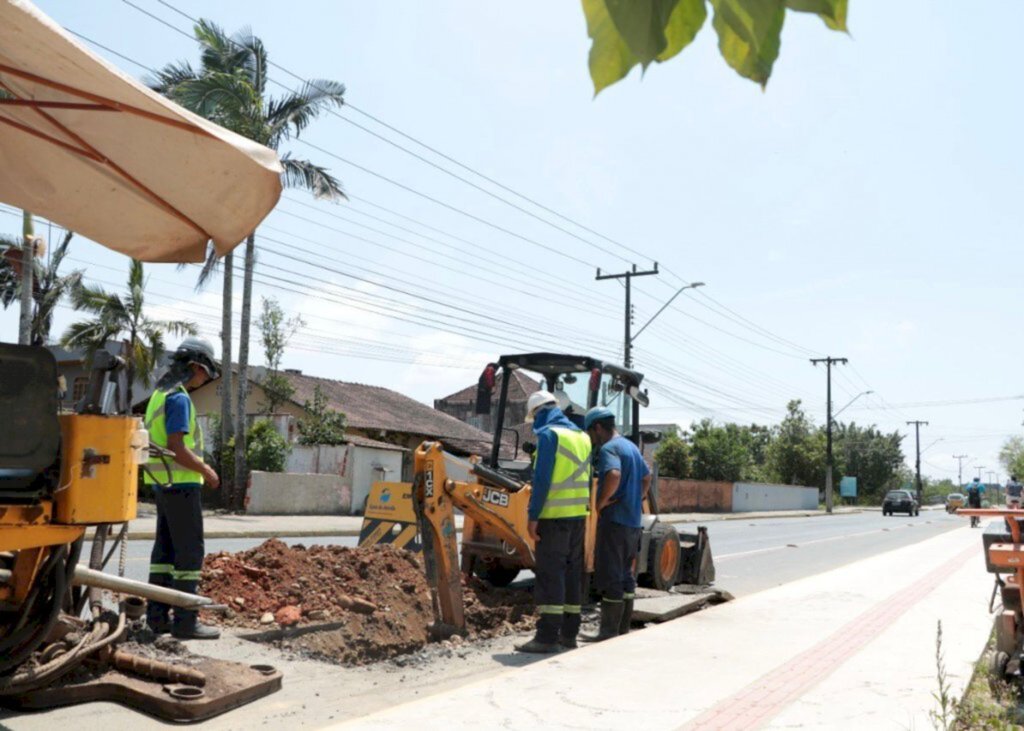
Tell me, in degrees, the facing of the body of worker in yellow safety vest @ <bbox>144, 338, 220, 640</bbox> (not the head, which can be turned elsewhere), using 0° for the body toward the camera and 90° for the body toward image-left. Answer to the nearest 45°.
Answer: approximately 270°

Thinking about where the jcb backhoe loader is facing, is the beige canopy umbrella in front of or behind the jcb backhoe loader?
behind

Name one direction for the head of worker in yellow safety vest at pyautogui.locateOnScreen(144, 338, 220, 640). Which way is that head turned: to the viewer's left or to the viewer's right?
to the viewer's right

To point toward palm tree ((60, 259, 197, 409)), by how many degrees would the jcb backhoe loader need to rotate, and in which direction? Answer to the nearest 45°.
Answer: approximately 90° to its left

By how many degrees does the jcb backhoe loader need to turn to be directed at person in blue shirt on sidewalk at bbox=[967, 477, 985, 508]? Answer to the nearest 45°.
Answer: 0° — it already faces them

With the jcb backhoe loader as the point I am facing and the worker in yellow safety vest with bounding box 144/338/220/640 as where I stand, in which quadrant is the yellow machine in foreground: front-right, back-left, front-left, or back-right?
back-right

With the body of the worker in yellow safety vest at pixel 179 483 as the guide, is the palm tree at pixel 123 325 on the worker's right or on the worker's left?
on the worker's left

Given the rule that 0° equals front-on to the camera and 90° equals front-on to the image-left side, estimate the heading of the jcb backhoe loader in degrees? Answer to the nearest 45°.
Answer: approximately 225°

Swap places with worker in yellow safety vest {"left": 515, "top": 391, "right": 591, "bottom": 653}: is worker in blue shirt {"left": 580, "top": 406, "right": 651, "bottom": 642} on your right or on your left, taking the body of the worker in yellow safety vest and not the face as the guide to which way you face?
on your right

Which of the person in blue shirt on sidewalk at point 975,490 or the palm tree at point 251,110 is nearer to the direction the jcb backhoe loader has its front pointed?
the person in blue shirt on sidewalk

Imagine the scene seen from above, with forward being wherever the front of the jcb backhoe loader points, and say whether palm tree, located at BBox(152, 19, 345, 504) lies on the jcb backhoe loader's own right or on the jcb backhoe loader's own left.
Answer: on the jcb backhoe loader's own left

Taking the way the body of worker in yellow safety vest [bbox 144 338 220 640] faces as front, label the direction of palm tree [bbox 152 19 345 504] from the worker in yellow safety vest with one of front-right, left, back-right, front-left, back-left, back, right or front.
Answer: left
